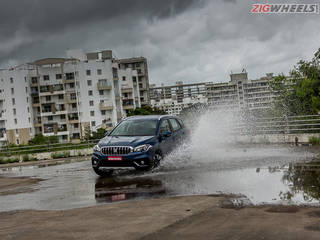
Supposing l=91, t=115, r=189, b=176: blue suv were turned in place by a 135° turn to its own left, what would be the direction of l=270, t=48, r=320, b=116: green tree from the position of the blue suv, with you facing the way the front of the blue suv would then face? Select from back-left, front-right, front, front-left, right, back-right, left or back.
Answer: front-left

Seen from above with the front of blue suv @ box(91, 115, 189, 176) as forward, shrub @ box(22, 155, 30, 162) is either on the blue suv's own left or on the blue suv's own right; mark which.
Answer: on the blue suv's own right

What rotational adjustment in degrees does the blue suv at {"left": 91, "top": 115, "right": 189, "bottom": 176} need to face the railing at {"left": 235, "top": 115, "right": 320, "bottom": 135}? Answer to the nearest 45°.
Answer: approximately 180°

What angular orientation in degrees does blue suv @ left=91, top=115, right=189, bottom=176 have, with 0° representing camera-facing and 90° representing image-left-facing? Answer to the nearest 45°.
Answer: approximately 45°

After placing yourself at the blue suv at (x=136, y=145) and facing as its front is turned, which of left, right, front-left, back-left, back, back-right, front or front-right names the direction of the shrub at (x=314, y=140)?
back
